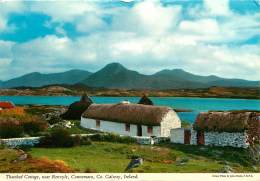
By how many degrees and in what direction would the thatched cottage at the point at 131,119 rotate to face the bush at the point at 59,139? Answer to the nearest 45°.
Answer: approximately 45° to its right

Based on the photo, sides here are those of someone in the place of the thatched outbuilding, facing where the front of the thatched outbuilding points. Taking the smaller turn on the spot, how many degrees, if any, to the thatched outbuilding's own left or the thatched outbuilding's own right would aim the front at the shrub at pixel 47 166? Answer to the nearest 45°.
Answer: approximately 45° to the thatched outbuilding's own right

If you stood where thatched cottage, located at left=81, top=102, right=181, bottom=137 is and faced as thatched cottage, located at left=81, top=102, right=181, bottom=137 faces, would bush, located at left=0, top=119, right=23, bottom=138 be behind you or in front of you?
in front

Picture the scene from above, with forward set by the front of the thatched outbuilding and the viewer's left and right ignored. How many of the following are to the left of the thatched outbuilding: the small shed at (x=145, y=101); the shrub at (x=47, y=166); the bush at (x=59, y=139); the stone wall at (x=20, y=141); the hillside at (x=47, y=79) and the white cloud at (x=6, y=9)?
0

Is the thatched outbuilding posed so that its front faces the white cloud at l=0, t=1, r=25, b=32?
no

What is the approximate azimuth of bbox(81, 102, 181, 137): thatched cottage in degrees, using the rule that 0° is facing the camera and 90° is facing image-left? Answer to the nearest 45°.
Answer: approximately 45°

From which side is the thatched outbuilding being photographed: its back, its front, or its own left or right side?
front

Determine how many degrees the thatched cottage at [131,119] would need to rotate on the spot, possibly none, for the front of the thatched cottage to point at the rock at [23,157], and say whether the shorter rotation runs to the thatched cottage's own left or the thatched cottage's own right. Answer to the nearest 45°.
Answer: approximately 45° to the thatched cottage's own right

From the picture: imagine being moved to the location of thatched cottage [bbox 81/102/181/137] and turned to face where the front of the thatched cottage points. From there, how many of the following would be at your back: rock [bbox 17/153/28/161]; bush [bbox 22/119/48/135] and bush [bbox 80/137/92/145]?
0

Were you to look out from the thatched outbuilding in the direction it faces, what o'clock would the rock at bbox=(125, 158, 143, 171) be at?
The rock is roughly at 2 o'clock from the thatched outbuilding.

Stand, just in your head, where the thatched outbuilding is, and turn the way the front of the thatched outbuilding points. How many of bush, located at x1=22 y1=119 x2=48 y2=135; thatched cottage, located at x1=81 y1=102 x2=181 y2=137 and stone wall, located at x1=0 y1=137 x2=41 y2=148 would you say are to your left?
0

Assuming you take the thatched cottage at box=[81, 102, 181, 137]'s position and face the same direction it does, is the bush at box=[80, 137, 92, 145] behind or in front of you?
in front

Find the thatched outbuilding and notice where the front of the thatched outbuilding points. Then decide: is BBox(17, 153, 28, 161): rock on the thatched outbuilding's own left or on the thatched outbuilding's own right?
on the thatched outbuilding's own right
